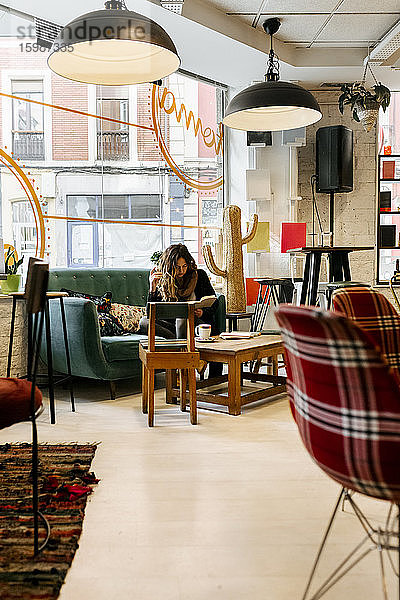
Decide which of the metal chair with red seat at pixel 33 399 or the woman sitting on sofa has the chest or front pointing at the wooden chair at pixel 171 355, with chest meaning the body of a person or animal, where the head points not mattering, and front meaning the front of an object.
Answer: the woman sitting on sofa

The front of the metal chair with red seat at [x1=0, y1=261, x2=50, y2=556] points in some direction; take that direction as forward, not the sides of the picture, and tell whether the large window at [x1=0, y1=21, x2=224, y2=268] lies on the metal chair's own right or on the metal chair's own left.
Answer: on the metal chair's own right

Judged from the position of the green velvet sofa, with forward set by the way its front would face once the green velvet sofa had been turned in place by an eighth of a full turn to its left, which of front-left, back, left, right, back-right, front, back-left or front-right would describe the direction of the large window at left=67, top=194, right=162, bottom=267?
left

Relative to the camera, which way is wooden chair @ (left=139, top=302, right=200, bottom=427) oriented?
away from the camera

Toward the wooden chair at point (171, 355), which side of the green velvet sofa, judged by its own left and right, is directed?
front

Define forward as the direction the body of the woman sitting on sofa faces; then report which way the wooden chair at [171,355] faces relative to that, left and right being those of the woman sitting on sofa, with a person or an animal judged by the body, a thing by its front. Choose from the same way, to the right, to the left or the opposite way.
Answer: the opposite way

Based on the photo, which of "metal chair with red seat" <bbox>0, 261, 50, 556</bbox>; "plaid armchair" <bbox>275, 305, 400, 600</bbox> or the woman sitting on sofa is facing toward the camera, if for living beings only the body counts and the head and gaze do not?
the woman sitting on sofa

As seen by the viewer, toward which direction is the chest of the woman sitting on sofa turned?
toward the camera

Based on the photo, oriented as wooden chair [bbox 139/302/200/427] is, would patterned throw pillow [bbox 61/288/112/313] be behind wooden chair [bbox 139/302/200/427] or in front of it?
in front

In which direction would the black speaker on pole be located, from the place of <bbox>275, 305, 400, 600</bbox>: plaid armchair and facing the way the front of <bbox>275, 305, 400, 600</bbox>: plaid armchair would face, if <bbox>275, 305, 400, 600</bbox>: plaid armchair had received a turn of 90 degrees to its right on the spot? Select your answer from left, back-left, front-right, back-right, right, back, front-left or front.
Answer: back-left

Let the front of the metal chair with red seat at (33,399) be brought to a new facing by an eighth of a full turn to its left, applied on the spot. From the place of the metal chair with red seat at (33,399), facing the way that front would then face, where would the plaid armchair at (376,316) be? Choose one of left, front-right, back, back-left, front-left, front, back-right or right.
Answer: back-left

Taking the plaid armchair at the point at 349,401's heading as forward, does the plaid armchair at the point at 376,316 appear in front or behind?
in front
